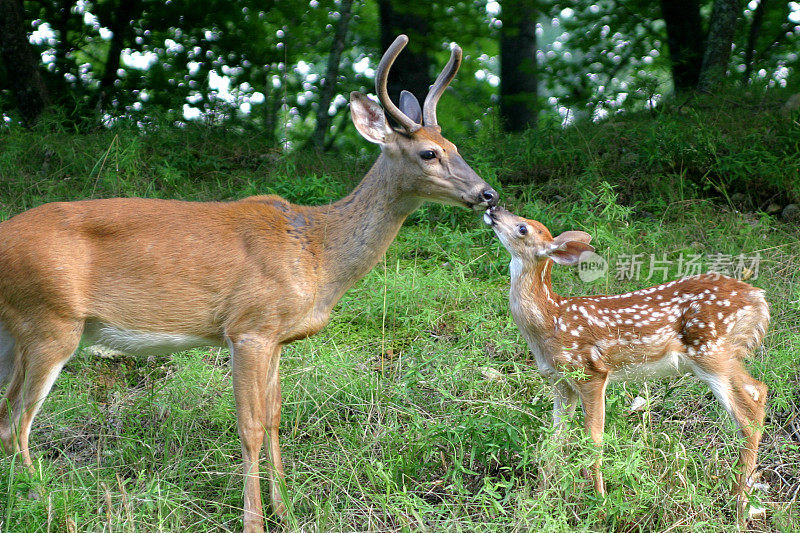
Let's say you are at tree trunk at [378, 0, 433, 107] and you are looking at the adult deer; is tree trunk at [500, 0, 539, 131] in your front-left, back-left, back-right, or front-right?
back-left

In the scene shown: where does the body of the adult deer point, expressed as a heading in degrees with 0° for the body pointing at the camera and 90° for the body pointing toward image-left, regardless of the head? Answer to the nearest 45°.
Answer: approximately 270°

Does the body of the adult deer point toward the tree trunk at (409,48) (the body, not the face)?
no

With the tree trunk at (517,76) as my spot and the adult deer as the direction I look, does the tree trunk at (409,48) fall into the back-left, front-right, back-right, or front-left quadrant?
front-right

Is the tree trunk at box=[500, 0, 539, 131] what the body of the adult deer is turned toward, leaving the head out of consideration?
no
